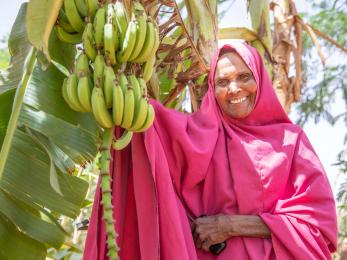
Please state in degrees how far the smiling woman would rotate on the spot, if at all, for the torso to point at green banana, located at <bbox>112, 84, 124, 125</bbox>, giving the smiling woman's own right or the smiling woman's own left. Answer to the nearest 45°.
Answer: approximately 45° to the smiling woman's own right

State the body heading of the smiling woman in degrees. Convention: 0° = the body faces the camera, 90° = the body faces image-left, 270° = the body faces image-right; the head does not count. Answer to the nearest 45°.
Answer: approximately 0°

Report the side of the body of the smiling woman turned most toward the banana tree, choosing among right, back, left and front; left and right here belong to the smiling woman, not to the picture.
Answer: right
